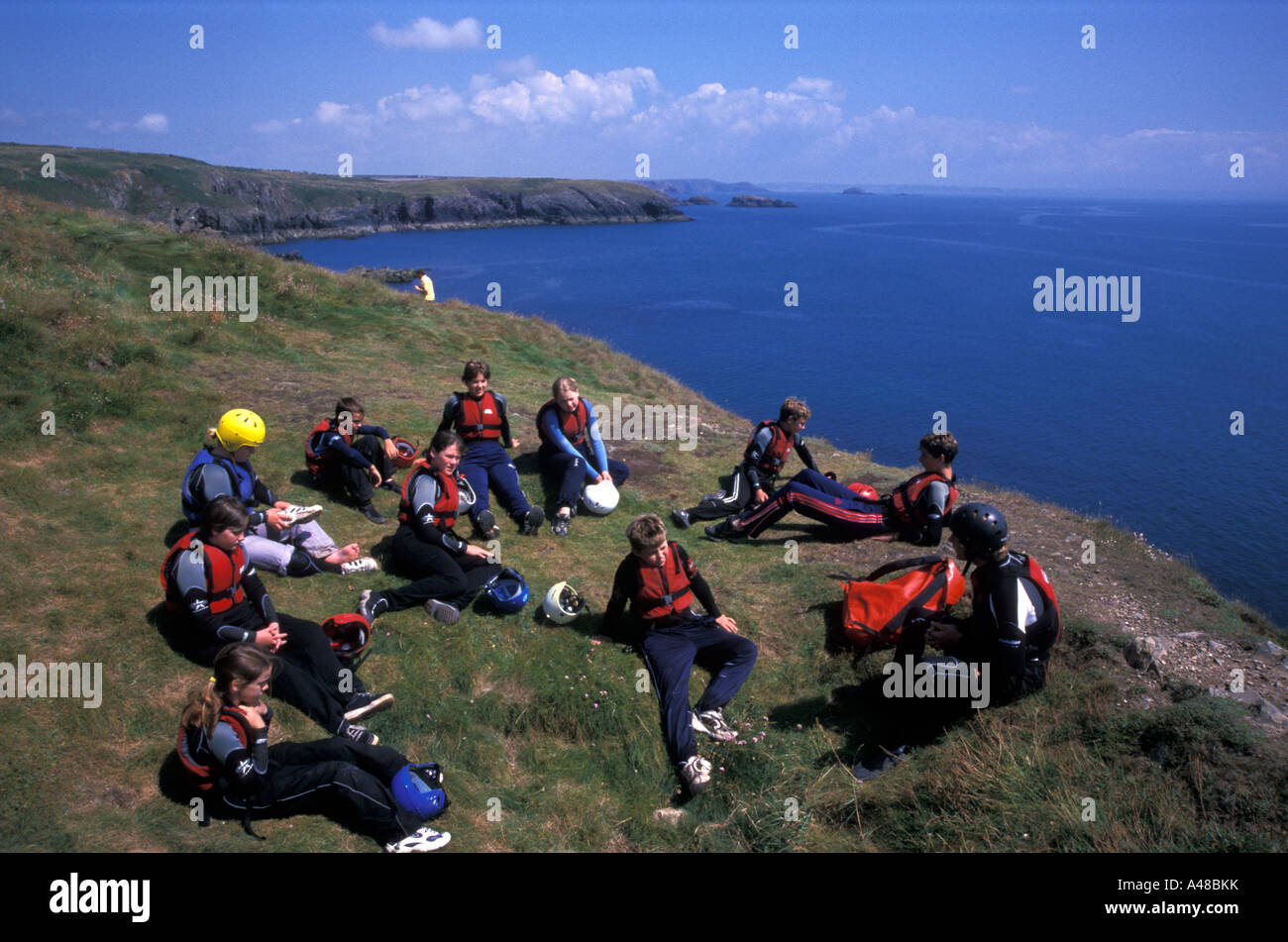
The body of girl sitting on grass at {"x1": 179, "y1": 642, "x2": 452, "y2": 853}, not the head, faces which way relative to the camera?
to the viewer's right

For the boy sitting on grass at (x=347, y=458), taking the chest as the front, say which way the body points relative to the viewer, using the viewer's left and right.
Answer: facing the viewer and to the right of the viewer

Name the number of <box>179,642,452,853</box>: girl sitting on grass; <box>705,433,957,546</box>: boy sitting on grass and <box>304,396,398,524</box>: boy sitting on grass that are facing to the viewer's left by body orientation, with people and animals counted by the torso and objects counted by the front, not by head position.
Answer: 1

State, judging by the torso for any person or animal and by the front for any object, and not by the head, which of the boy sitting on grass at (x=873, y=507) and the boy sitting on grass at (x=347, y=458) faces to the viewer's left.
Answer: the boy sitting on grass at (x=873, y=507)

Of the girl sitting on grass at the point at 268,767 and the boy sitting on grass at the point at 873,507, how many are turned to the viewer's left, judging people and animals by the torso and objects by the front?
1

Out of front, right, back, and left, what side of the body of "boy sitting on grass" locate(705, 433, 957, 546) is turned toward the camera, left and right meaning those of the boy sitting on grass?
left

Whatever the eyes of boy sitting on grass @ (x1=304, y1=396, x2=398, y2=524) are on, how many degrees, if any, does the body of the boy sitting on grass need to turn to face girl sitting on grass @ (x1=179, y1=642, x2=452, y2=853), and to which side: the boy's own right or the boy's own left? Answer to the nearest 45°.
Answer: approximately 45° to the boy's own right

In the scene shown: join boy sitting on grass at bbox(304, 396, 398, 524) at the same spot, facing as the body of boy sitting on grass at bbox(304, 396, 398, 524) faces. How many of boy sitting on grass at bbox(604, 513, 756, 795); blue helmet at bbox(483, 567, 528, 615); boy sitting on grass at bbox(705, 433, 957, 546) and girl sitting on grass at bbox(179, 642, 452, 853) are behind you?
0

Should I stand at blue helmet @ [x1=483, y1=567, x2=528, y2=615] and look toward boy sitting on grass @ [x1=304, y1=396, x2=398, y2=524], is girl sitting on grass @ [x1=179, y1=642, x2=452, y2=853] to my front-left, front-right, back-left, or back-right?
back-left

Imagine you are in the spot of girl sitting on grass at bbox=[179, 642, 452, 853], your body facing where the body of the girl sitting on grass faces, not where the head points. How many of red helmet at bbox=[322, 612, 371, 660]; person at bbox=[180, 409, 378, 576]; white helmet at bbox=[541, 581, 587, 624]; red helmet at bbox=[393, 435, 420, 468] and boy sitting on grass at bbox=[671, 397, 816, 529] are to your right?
0
